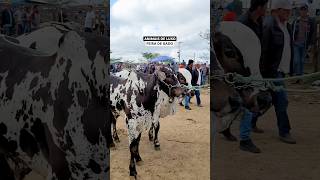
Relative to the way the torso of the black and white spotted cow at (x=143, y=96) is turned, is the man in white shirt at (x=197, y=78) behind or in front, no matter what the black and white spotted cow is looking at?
in front

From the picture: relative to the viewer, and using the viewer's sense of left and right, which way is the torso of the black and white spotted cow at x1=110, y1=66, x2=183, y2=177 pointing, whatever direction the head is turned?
facing the viewer and to the right of the viewer
